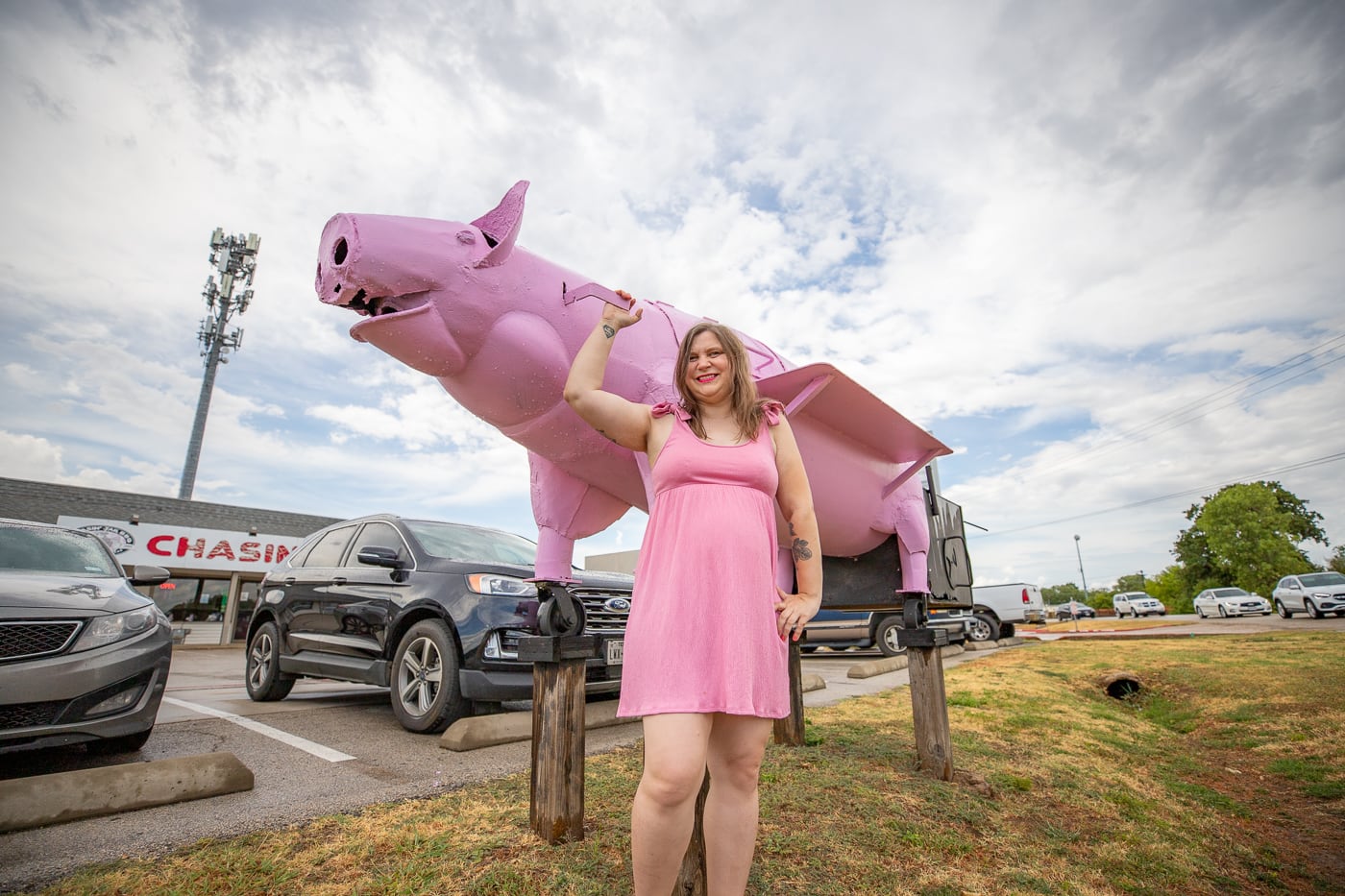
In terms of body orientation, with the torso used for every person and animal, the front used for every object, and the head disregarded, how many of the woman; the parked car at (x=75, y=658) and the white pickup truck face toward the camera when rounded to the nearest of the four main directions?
2

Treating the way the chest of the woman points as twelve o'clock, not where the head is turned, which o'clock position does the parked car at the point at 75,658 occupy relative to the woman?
The parked car is roughly at 4 o'clock from the woman.

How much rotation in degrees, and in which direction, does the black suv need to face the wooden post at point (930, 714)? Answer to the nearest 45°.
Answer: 0° — it already faces it

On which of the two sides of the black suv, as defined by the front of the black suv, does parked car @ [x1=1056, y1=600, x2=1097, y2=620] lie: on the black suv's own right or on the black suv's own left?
on the black suv's own left

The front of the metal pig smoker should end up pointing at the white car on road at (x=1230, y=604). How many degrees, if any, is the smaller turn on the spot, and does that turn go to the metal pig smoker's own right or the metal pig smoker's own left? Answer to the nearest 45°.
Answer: approximately 180°
